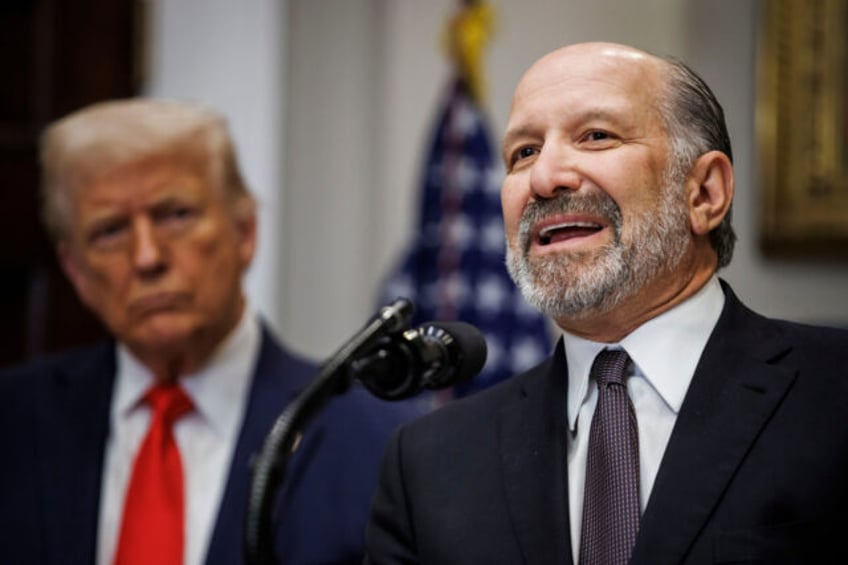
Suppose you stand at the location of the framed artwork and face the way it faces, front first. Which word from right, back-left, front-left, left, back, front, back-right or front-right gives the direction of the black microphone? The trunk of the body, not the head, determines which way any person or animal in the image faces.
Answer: front

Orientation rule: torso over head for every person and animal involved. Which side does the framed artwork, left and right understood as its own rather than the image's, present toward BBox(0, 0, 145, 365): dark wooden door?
right

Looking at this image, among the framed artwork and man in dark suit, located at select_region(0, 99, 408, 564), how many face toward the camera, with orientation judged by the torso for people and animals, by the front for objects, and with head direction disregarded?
2

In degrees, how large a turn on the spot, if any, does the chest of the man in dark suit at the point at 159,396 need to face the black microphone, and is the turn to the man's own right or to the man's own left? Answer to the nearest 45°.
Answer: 0° — they already face it

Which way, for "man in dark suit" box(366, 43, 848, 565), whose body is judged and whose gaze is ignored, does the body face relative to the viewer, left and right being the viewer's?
facing the viewer and to the left of the viewer

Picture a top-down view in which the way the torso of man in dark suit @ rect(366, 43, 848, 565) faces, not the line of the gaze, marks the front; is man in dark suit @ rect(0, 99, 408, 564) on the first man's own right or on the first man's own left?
on the first man's own right

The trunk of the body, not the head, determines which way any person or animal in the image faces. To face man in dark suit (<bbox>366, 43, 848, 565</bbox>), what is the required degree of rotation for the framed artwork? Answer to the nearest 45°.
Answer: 0° — it already faces them

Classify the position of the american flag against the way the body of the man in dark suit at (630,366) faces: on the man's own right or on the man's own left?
on the man's own right

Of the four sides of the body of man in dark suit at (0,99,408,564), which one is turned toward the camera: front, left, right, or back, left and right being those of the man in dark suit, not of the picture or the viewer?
front

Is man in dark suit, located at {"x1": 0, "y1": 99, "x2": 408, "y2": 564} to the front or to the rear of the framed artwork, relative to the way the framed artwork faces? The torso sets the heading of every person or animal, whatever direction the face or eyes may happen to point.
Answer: to the front

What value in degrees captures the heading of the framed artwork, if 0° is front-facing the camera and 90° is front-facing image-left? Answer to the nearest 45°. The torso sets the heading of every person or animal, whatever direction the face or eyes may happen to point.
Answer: approximately 0°

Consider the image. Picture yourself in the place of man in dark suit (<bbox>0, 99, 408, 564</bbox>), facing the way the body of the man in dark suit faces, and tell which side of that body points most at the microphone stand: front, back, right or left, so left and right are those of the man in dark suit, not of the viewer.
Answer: front

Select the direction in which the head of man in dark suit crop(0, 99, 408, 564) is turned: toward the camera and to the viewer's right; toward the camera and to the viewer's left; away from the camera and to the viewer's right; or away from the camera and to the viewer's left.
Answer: toward the camera and to the viewer's right

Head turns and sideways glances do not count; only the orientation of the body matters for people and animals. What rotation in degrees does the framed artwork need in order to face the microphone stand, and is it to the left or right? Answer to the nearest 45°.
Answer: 0° — it already faces it
